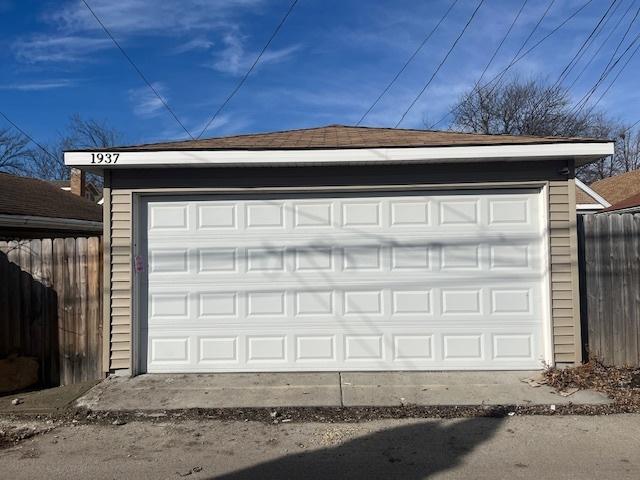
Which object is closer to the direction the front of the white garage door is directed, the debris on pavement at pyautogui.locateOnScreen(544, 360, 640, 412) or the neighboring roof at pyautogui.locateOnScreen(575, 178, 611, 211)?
the debris on pavement

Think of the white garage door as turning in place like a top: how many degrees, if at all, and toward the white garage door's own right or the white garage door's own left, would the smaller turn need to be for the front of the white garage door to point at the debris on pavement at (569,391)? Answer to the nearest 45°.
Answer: approximately 90° to the white garage door's own left

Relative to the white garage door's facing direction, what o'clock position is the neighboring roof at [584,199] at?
The neighboring roof is roughly at 7 o'clock from the white garage door.

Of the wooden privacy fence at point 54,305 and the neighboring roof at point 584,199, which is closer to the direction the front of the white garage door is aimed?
the wooden privacy fence

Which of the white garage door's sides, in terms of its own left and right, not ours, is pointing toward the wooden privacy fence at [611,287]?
left

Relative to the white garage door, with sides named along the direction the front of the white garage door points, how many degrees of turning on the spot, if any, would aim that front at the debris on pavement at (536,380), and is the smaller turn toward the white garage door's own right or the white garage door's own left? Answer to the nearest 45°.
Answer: approximately 90° to the white garage door's own left

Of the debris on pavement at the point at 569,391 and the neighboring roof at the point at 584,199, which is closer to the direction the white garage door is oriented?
the debris on pavement

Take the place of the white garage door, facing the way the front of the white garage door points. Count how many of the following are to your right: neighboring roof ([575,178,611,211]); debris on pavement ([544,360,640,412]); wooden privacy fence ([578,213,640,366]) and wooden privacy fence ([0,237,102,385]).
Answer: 1

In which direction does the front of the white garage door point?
toward the camera

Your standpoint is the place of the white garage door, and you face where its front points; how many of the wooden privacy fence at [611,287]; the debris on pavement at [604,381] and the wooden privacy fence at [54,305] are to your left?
2

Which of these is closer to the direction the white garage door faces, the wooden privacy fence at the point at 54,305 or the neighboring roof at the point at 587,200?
the wooden privacy fence

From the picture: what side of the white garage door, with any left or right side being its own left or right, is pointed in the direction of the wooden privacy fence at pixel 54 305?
right

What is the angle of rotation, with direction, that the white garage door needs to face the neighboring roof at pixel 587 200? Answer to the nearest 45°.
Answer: approximately 135° to its left
